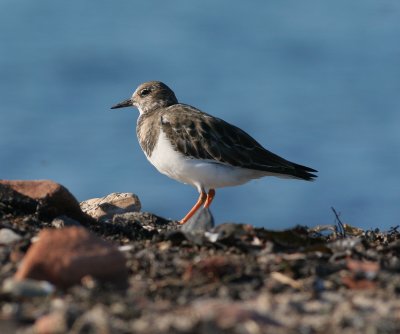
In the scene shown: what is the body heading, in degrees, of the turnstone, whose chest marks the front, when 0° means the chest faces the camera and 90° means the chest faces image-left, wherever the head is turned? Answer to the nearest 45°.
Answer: approximately 90°

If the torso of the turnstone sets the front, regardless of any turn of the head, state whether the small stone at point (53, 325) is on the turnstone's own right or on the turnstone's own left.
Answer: on the turnstone's own left

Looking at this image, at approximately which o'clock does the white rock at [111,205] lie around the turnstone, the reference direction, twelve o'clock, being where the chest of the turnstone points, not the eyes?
The white rock is roughly at 11 o'clock from the turnstone.

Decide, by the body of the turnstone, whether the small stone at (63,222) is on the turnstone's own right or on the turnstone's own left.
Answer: on the turnstone's own left

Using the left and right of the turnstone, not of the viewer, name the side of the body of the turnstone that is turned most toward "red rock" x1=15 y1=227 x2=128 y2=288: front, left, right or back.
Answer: left

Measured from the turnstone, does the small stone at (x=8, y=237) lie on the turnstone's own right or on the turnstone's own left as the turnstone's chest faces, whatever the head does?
on the turnstone's own left
